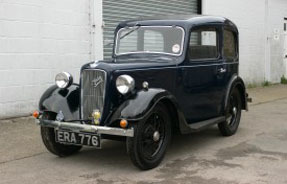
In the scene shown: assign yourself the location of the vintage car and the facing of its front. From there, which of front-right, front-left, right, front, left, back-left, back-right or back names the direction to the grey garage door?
back-right

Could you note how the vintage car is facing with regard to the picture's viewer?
facing the viewer and to the left of the viewer
